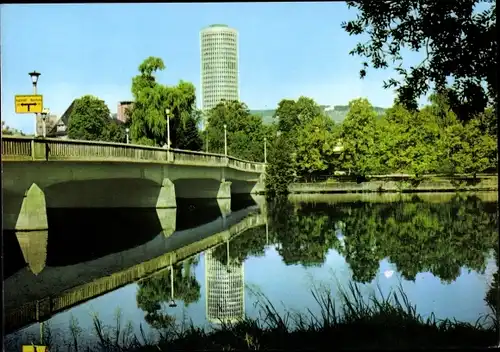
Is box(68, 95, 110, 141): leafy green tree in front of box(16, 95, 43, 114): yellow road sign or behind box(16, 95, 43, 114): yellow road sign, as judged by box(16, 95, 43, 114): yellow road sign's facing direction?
behind

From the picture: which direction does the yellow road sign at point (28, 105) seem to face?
toward the camera

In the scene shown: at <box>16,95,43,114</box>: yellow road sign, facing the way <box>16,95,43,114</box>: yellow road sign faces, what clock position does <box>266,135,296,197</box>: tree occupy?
The tree is roughly at 7 o'clock from the yellow road sign.

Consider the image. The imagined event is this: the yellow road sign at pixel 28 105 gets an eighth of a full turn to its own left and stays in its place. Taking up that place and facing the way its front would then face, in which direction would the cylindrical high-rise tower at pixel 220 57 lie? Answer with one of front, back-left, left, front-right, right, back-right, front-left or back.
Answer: left

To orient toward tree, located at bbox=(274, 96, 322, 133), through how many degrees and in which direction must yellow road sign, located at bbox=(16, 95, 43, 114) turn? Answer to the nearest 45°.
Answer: approximately 135° to its left

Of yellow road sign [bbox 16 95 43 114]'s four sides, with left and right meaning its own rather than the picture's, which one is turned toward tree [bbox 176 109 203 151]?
back

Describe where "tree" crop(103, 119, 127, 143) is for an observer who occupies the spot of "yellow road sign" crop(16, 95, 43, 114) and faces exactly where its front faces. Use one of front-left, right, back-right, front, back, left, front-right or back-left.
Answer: back

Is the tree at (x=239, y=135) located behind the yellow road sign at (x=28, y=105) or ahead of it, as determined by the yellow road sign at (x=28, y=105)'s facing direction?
behind

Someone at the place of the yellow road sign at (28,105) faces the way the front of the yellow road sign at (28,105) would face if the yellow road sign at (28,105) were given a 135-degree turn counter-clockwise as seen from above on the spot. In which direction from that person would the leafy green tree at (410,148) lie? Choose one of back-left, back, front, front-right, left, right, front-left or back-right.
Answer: front

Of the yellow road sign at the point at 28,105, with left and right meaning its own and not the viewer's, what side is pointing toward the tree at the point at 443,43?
left
